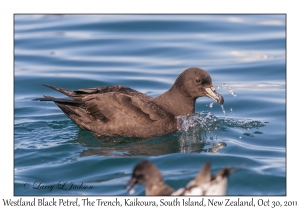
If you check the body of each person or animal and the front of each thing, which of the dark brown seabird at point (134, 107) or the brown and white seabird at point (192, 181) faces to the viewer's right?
the dark brown seabird at point (134, 107)

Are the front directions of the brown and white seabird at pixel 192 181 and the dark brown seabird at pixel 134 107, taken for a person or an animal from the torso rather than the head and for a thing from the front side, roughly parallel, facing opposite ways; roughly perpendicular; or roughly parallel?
roughly parallel, facing opposite ways

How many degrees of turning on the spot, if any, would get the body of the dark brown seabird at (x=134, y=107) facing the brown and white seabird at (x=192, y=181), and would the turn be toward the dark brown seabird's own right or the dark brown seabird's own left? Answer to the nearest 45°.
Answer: approximately 90° to the dark brown seabird's own right

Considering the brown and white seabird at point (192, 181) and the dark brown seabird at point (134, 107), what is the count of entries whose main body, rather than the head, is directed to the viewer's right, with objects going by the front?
1

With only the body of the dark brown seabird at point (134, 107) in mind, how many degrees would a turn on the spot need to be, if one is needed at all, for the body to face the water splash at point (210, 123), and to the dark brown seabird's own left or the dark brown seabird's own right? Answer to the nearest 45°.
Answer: approximately 45° to the dark brown seabird's own left

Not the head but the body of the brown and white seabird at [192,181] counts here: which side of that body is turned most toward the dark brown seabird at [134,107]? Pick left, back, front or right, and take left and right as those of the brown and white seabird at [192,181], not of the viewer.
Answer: right

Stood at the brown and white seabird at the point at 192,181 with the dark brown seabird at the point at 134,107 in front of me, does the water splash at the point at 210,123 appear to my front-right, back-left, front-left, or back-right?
front-right

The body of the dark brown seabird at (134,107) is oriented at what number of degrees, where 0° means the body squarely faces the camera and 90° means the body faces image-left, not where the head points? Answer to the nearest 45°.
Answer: approximately 270°

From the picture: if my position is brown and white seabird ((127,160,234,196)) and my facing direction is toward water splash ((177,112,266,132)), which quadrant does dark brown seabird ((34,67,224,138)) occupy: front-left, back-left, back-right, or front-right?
front-left

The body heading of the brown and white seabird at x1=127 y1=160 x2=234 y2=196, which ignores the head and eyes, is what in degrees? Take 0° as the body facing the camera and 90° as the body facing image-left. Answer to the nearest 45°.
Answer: approximately 90°

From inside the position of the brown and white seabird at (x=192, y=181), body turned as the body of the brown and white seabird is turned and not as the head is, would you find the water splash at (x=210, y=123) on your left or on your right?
on your right
